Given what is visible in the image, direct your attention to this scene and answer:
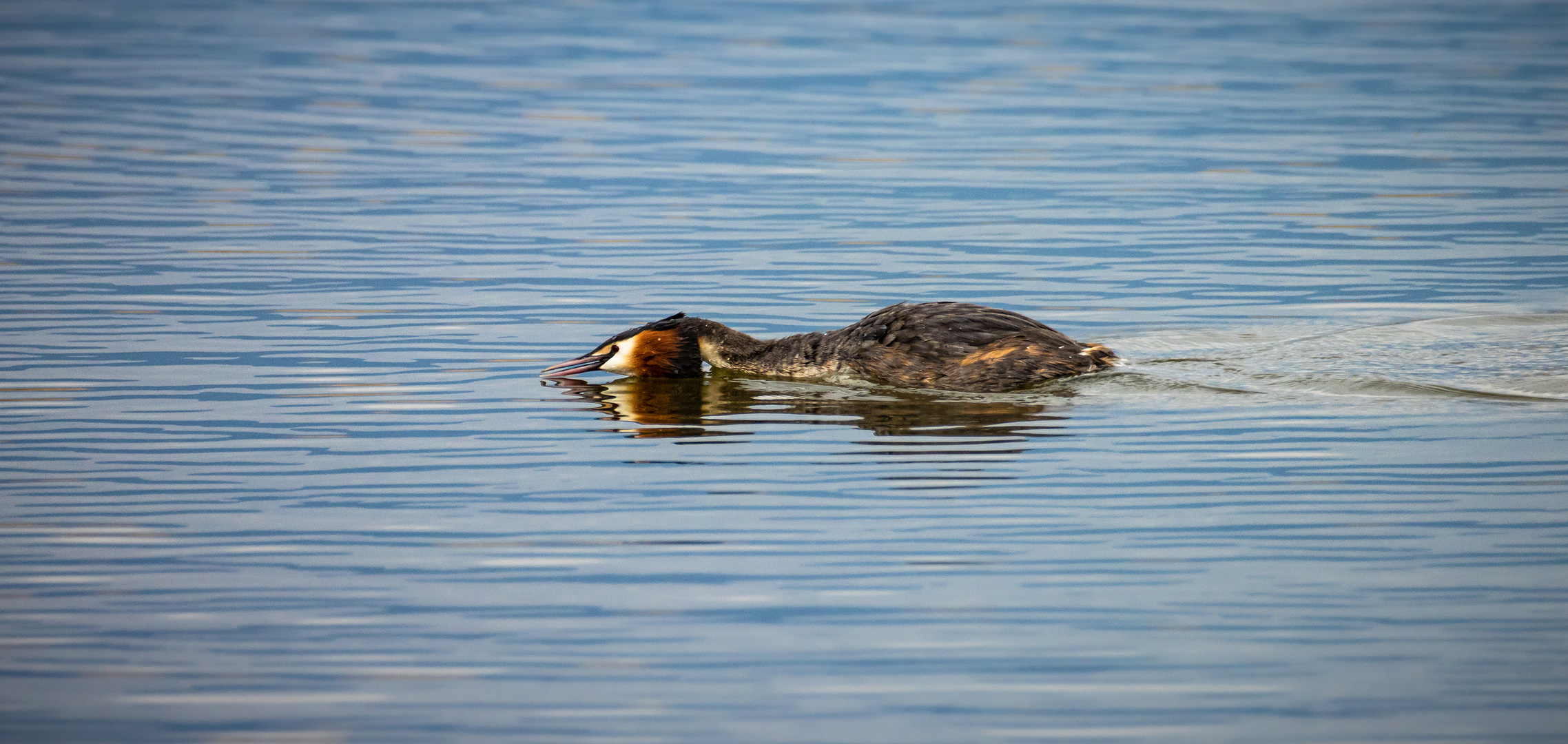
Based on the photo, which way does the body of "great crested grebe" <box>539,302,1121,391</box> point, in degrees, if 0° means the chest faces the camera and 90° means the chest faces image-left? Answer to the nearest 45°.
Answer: approximately 90°
